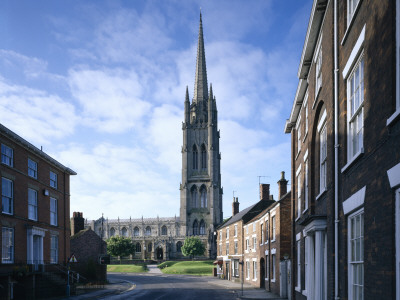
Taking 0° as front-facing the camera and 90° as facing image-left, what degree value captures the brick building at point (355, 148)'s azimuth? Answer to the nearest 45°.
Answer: approximately 90°

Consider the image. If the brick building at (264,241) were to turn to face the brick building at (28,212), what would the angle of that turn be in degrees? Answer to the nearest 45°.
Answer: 0° — it already faces it

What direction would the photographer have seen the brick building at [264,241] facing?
facing the viewer and to the left of the viewer

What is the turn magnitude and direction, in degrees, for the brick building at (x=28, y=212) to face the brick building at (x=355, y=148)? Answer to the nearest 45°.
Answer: approximately 45° to its right

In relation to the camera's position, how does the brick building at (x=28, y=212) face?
facing the viewer and to the right of the viewer

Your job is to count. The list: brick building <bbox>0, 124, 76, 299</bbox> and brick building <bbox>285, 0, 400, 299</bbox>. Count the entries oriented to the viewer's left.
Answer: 1
